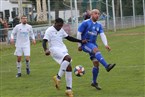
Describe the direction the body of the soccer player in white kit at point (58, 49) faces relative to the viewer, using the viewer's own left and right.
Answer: facing the viewer and to the right of the viewer
